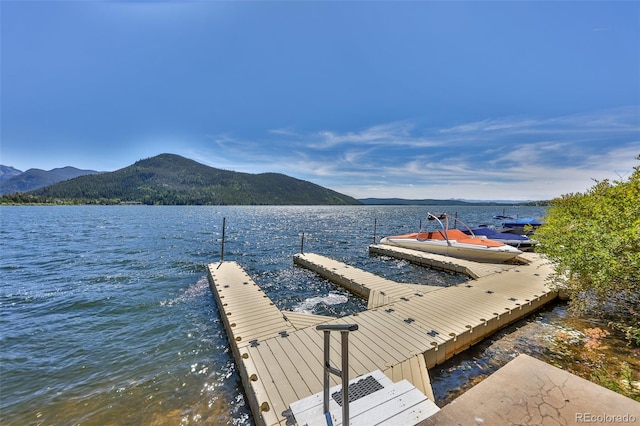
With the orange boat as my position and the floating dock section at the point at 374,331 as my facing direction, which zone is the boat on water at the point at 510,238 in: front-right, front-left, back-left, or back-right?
back-left

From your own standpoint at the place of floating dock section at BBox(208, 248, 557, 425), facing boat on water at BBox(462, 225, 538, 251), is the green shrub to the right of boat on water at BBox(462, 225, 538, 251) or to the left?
right

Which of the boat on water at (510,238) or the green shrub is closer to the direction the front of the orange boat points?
the green shrub

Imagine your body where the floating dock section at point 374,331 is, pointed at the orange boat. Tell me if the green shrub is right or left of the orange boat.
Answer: right

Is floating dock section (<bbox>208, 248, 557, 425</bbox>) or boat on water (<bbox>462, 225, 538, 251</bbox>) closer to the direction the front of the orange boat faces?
the floating dock section
